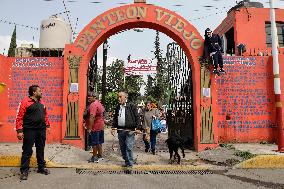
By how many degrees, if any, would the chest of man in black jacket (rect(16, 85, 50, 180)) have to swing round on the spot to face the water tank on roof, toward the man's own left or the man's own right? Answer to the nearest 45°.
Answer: approximately 135° to the man's own left

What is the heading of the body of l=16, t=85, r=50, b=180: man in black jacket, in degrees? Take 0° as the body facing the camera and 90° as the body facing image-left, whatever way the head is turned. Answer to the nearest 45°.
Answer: approximately 315°

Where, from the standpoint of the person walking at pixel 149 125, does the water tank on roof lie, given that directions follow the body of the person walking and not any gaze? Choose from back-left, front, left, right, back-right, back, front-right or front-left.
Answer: right

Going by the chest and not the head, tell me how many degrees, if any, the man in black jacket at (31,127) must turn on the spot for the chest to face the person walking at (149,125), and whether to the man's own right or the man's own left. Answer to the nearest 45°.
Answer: approximately 90° to the man's own left

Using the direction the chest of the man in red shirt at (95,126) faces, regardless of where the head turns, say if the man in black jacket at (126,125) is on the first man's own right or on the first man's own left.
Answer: on the first man's own left

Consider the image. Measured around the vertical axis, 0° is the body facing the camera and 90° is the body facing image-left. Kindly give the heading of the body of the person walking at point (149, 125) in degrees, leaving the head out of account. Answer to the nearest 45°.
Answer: approximately 45°

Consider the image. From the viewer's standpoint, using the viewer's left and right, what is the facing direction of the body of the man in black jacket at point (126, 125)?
facing the viewer and to the left of the viewer

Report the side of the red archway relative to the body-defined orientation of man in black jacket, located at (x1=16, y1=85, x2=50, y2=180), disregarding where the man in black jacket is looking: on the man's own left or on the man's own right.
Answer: on the man's own left
